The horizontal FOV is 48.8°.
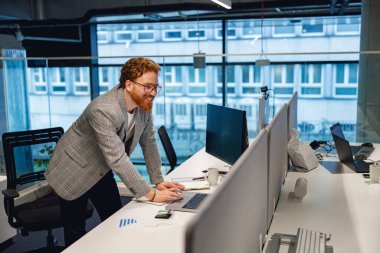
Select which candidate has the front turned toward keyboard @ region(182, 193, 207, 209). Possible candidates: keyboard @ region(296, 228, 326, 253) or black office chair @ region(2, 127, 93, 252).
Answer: the black office chair

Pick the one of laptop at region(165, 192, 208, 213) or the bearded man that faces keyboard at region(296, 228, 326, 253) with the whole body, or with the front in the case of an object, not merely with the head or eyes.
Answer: the bearded man

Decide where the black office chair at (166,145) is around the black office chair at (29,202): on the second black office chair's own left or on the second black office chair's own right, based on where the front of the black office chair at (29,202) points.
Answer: on the second black office chair's own left

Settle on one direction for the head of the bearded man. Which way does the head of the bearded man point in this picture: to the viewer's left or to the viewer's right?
to the viewer's right

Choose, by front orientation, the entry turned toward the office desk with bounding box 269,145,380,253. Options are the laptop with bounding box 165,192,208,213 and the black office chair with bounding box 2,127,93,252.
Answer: the black office chair

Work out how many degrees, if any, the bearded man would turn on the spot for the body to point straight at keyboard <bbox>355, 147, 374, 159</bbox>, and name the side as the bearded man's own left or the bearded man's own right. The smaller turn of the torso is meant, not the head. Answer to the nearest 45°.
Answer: approximately 45° to the bearded man's own left

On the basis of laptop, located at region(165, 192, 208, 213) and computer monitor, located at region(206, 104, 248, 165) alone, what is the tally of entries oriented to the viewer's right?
0

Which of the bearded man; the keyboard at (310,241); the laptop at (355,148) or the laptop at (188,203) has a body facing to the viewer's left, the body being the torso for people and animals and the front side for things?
the laptop at (188,203)

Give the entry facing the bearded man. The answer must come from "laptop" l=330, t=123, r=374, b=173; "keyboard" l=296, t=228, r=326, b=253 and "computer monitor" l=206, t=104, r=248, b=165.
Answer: the computer monitor

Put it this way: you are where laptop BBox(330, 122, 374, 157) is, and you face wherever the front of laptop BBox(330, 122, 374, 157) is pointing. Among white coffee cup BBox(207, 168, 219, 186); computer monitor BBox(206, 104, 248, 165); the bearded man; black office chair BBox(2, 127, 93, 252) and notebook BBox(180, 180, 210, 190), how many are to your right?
5
